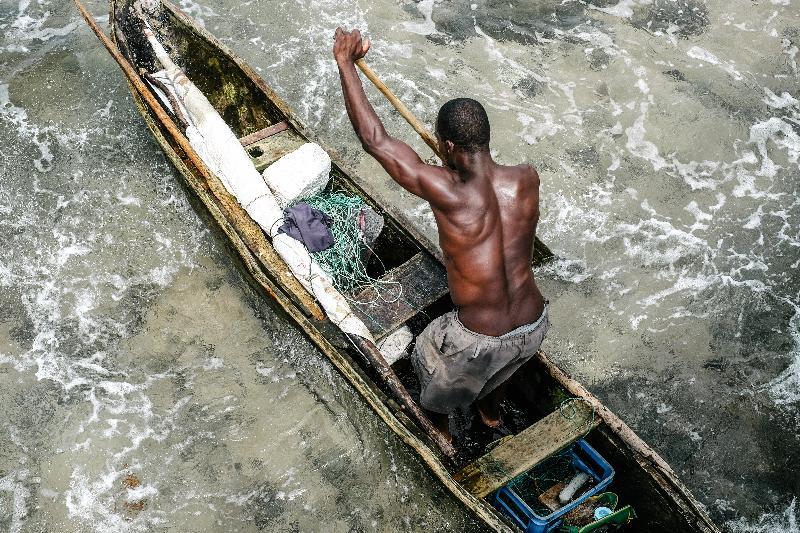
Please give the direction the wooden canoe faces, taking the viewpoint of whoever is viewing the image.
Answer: facing away from the viewer and to the left of the viewer

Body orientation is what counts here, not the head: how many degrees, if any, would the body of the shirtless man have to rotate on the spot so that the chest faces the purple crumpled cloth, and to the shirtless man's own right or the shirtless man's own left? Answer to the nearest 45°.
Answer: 0° — they already face it

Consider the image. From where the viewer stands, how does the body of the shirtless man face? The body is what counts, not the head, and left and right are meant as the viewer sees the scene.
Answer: facing away from the viewer and to the left of the viewer

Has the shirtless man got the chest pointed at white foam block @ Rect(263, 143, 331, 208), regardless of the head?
yes
